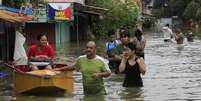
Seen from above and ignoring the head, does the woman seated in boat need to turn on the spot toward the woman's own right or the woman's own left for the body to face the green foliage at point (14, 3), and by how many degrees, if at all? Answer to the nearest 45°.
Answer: approximately 180°

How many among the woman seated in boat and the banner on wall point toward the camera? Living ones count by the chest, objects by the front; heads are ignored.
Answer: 2

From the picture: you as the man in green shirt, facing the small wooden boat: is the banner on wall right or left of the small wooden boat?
right

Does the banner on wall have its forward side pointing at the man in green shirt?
yes

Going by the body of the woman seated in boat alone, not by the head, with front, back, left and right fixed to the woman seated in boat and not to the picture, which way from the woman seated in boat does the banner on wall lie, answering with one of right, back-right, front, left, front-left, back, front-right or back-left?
back

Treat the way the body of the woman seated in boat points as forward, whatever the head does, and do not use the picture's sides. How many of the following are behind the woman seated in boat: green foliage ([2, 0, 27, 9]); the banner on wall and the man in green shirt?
2

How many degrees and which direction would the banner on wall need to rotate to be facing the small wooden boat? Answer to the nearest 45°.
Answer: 0° — it already faces it
